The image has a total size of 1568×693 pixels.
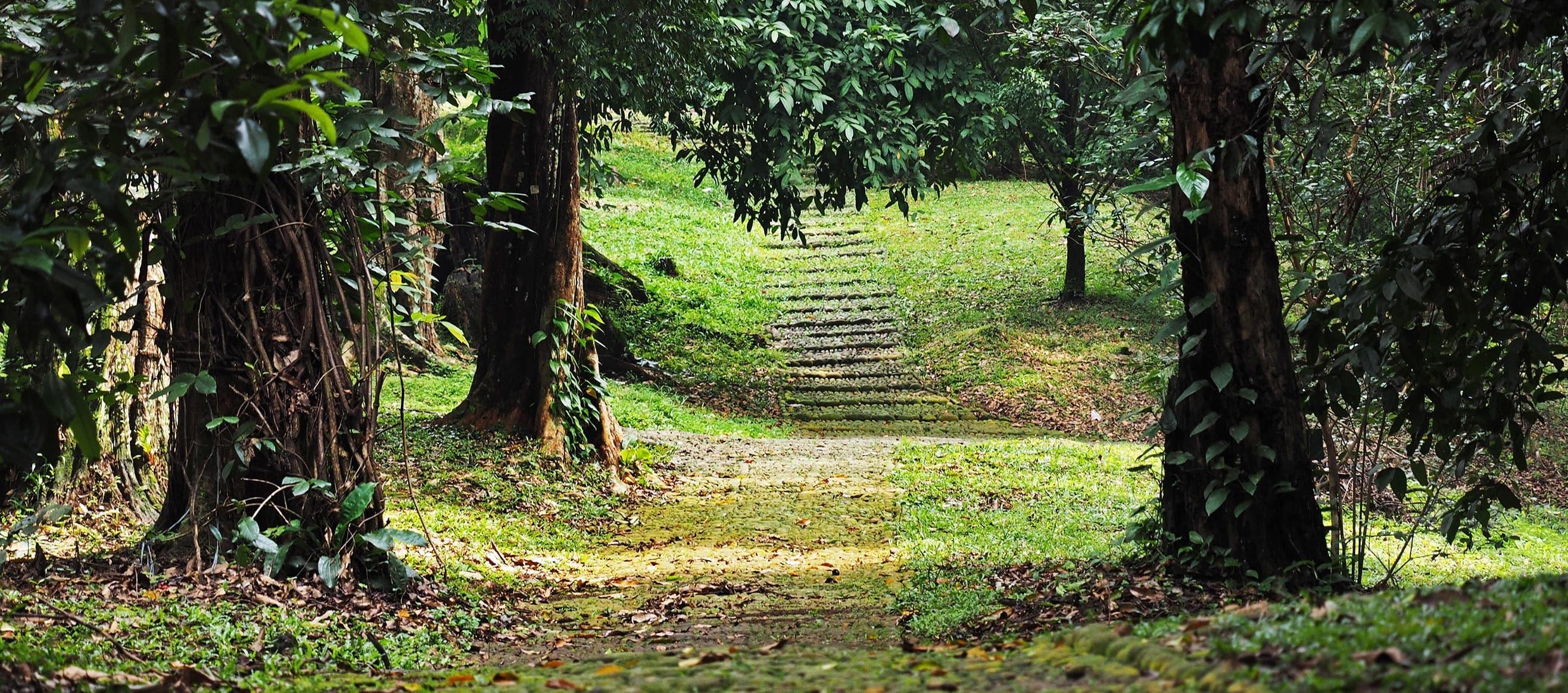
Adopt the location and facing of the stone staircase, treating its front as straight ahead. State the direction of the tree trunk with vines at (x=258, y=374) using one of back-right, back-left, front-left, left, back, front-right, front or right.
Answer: front

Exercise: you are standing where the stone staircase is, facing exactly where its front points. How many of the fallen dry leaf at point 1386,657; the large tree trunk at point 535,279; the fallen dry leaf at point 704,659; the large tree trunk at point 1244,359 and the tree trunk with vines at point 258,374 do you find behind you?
0

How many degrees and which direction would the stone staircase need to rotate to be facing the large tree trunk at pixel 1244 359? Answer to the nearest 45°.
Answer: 0° — it already faces it

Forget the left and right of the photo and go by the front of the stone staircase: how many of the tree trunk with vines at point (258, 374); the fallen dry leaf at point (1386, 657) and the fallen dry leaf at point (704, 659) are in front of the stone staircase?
3

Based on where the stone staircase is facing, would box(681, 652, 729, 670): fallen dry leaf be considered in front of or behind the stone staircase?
in front

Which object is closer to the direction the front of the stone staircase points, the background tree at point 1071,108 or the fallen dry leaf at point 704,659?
the fallen dry leaf

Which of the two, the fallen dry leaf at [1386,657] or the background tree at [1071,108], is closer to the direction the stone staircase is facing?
the fallen dry leaf

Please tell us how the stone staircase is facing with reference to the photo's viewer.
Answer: facing the viewer

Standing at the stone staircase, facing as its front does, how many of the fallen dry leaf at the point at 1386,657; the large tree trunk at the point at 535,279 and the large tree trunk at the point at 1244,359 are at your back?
0

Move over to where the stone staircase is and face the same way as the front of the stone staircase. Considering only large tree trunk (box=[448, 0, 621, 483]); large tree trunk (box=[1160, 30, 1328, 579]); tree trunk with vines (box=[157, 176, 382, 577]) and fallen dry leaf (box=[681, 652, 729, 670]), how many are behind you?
0

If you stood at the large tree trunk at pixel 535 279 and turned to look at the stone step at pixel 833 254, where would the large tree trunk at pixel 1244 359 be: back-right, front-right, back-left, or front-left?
back-right

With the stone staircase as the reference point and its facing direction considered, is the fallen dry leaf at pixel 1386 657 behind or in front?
in front
